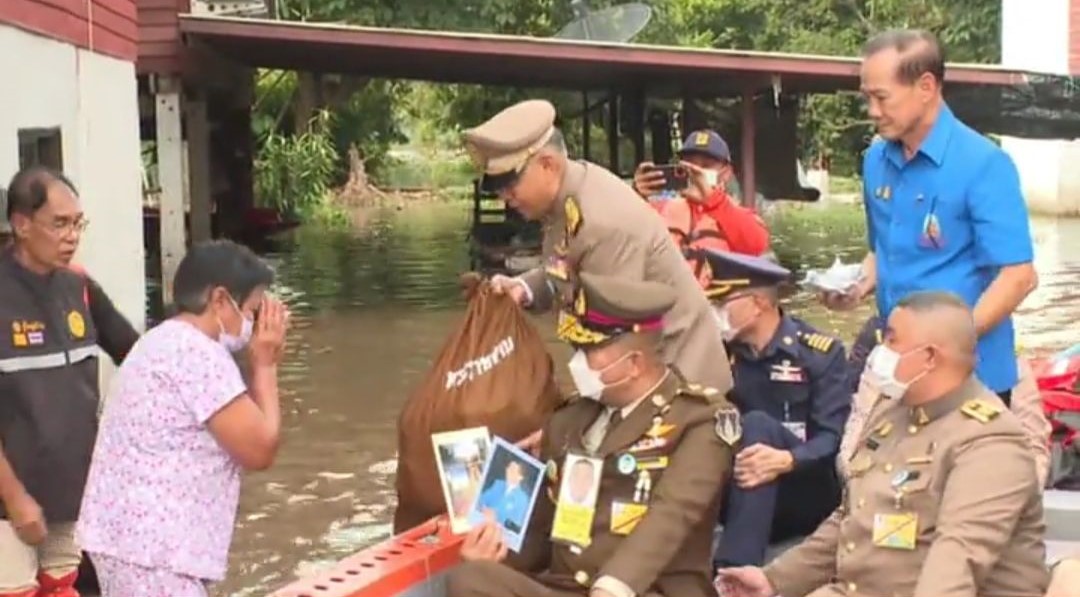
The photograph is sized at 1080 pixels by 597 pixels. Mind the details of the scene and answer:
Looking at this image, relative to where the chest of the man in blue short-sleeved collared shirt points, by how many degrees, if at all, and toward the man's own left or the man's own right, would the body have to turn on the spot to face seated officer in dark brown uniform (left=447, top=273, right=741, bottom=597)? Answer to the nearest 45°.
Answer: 0° — they already face them

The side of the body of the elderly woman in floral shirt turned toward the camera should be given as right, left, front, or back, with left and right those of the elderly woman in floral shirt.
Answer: right

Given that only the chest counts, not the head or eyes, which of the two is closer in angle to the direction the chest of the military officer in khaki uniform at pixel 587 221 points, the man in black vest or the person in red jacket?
the man in black vest

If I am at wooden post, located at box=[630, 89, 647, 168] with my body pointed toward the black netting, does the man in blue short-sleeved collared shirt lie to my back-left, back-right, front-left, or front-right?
front-right

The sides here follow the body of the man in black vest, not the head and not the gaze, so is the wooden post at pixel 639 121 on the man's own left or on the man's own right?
on the man's own left

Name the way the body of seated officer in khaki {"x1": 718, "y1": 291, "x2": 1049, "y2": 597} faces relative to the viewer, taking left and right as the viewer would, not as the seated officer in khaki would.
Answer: facing the viewer and to the left of the viewer

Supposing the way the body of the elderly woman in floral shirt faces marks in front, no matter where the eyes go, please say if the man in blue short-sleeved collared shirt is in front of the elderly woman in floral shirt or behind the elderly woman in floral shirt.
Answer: in front

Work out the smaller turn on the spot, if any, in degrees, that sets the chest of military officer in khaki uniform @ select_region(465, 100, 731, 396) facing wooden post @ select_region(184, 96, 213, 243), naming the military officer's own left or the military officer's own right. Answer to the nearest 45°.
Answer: approximately 90° to the military officer's own right

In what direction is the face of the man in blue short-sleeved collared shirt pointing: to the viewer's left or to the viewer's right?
to the viewer's left

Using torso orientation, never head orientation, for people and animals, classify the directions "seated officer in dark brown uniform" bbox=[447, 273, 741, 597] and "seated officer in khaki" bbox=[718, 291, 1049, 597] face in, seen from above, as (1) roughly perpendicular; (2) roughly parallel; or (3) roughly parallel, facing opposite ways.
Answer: roughly parallel

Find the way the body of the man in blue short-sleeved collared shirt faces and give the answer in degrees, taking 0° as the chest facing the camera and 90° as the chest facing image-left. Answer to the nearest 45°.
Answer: approximately 45°

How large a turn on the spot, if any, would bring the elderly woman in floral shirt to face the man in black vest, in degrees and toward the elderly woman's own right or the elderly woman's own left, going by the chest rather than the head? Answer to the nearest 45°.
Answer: approximately 135° to the elderly woman's own left

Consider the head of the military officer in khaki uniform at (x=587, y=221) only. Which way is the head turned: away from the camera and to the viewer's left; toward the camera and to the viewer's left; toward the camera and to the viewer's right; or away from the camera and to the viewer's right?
toward the camera and to the viewer's left

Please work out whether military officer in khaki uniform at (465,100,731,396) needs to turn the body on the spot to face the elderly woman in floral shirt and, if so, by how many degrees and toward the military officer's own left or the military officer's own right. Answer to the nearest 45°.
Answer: approximately 45° to the military officer's own left

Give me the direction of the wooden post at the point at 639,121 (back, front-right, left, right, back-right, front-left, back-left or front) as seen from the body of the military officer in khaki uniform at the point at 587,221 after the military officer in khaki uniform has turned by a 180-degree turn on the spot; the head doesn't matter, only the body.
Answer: left

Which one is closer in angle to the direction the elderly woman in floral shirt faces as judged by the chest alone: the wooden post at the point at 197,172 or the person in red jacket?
the person in red jacket

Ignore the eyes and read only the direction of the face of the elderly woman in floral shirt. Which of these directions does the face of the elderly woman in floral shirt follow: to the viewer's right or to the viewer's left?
to the viewer's right
